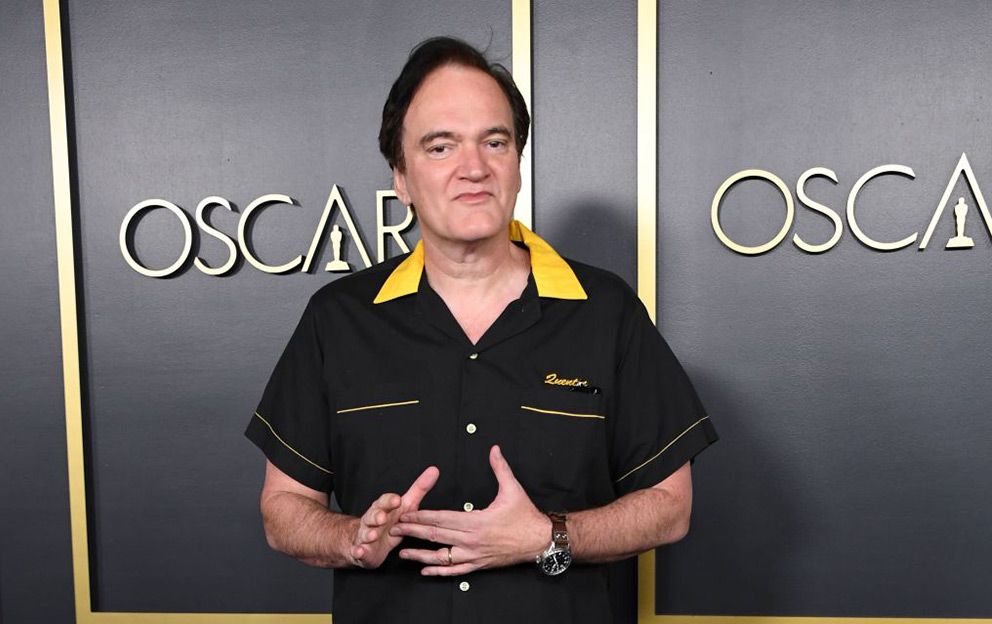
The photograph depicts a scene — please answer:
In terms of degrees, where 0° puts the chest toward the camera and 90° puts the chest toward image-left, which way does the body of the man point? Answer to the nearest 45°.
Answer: approximately 0°
